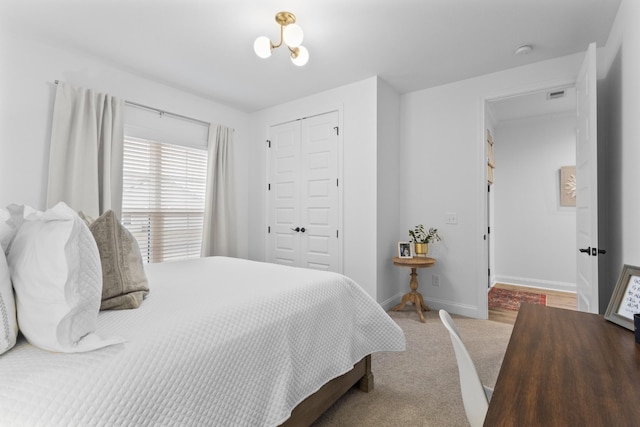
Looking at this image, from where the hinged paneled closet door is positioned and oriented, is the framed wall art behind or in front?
behind

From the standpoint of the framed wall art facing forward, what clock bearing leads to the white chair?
The white chair is roughly at 12 o'clock from the framed wall art.

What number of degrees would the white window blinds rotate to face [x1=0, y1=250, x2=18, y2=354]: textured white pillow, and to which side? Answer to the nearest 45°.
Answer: approximately 45° to its right

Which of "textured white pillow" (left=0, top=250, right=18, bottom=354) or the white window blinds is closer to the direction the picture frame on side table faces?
the textured white pillow

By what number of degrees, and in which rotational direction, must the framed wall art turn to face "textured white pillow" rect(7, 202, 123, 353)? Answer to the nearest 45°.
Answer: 0° — it already faces it

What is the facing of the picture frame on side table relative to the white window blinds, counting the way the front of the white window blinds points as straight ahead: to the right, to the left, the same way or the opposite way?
to the right

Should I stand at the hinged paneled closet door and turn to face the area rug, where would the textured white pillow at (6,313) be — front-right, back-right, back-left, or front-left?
back-right

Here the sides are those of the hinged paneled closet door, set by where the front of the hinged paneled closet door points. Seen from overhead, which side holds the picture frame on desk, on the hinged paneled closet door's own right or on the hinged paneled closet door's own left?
on the hinged paneled closet door's own left

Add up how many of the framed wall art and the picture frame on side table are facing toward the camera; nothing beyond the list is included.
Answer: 2
